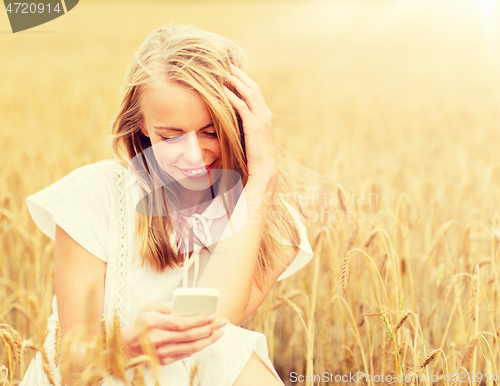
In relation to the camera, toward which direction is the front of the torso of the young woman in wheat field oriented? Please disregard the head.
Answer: toward the camera
